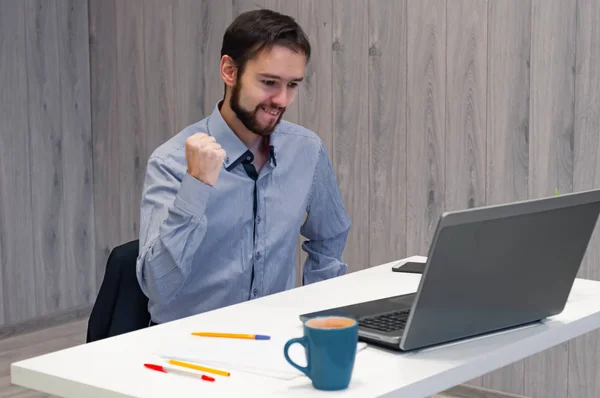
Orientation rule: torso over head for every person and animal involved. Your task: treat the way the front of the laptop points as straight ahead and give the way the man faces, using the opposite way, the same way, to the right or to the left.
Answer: the opposite way

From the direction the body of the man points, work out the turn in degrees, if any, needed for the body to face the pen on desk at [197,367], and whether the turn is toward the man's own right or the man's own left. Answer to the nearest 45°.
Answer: approximately 45° to the man's own right

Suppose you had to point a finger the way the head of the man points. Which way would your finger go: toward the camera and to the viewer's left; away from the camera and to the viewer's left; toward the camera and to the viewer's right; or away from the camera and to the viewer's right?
toward the camera and to the viewer's right

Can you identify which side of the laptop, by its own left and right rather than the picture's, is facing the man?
front

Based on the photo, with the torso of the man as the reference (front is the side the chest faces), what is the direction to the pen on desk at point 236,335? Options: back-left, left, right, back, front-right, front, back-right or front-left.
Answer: front-right

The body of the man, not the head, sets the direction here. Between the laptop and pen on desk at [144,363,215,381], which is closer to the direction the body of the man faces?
the laptop

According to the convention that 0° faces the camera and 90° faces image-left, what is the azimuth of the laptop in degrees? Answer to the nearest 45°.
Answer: approximately 135°

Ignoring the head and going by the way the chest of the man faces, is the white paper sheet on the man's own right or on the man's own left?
on the man's own right
